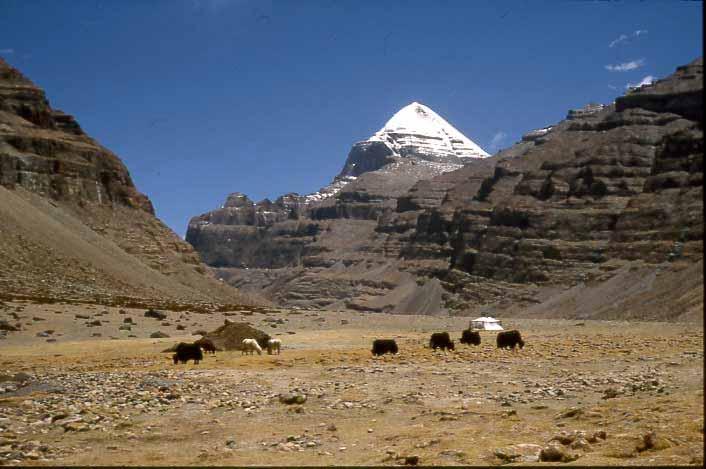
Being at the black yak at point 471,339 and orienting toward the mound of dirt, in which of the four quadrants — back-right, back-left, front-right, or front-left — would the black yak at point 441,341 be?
front-left

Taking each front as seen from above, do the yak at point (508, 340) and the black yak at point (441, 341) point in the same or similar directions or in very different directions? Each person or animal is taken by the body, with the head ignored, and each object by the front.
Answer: same or similar directions

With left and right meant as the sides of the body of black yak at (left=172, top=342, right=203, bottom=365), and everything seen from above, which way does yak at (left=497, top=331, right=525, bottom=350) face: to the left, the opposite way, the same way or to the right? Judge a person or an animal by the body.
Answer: the opposite way

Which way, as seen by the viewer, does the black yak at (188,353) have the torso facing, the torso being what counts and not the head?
to the viewer's left

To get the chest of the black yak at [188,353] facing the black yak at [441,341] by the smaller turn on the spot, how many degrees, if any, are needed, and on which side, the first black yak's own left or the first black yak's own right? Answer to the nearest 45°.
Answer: approximately 180°
